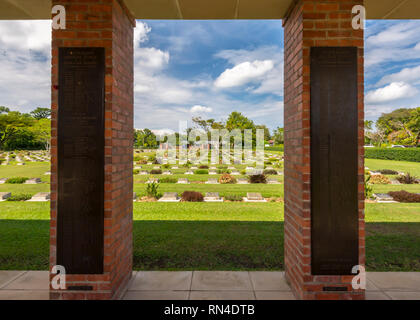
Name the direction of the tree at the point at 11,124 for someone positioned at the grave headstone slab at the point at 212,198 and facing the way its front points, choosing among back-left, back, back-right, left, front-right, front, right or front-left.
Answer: back-right

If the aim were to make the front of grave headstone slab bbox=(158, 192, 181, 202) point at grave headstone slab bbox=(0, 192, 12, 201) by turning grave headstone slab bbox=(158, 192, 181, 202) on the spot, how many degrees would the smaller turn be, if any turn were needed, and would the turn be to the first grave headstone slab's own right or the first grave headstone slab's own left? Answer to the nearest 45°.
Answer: approximately 90° to the first grave headstone slab's own right

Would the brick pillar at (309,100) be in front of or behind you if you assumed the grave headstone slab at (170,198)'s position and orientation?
in front

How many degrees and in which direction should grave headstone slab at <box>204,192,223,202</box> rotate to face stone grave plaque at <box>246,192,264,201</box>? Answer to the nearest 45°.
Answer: approximately 90° to its left

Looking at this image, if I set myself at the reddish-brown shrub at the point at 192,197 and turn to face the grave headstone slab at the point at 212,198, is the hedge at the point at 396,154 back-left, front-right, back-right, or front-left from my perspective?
front-left

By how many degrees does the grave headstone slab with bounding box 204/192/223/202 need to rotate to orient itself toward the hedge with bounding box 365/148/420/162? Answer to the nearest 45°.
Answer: approximately 135° to its left

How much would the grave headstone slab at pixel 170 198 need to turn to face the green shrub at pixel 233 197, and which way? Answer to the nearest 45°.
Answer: approximately 90° to its left

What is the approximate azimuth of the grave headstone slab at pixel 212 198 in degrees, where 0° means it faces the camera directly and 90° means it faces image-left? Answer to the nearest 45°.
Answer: approximately 0°

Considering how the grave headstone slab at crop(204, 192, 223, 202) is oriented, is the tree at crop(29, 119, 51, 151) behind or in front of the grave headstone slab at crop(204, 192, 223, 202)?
behind

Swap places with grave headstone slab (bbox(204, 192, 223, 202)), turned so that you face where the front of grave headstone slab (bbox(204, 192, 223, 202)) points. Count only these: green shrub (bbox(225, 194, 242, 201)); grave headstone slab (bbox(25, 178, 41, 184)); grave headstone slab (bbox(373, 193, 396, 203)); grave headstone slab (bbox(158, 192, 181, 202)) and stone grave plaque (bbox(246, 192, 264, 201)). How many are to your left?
3

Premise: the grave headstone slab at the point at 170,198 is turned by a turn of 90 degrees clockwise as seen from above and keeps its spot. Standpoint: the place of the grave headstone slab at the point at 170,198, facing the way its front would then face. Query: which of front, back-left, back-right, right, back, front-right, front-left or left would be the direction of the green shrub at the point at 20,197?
front

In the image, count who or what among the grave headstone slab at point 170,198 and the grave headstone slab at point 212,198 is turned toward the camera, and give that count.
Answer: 2

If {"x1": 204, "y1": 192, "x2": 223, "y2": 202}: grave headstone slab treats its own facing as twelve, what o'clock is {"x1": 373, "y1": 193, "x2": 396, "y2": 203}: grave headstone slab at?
{"x1": 373, "y1": 193, "x2": 396, "y2": 203}: grave headstone slab is roughly at 9 o'clock from {"x1": 204, "y1": 192, "x2": 223, "y2": 202}: grave headstone slab.

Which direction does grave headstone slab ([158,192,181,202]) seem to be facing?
toward the camera
